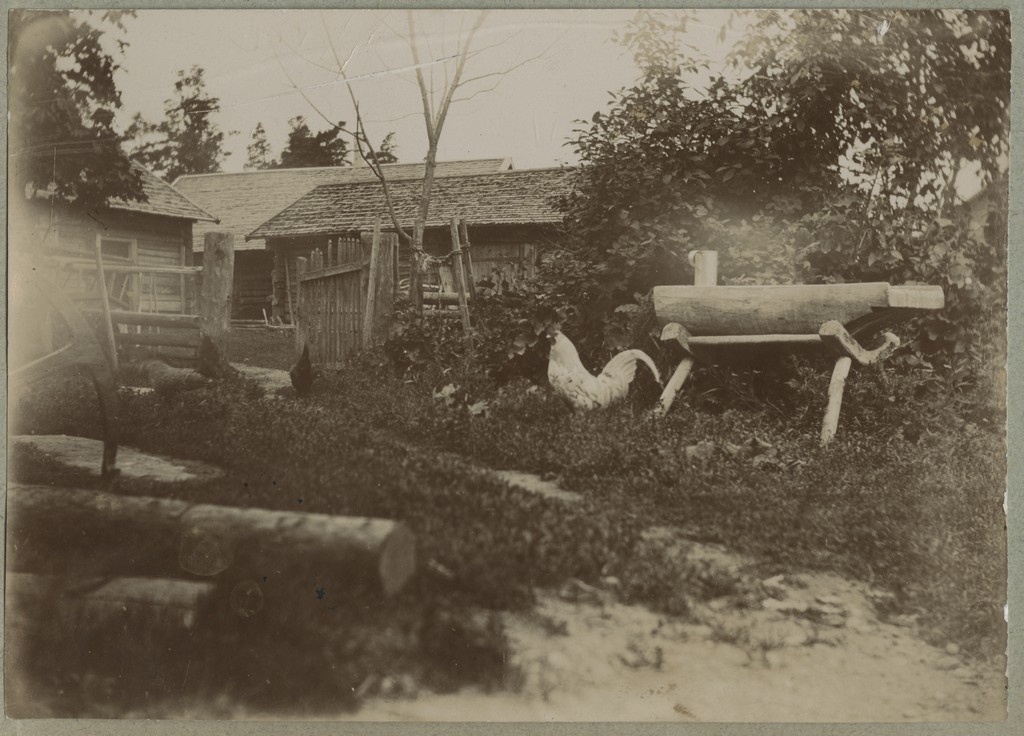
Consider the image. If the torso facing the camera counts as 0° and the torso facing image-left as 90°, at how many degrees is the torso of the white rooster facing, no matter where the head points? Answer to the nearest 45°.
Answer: approximately 90°

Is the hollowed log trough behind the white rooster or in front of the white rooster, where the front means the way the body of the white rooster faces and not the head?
behind

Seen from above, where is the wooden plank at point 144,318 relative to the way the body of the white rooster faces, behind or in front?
in front

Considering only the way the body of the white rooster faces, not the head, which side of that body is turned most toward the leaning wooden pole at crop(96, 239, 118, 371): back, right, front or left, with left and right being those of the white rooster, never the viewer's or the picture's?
front

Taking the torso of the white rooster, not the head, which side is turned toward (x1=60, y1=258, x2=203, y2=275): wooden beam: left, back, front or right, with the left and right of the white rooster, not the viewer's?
front

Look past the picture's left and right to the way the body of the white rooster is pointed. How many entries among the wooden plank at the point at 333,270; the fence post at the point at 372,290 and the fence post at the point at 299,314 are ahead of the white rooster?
3

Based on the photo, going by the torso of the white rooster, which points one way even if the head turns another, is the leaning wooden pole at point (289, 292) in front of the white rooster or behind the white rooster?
in front

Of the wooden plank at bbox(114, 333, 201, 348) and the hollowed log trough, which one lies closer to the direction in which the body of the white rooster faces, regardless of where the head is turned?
the wooden plank

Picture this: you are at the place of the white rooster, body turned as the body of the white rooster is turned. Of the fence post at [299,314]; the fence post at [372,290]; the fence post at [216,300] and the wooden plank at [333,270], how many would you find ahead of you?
4

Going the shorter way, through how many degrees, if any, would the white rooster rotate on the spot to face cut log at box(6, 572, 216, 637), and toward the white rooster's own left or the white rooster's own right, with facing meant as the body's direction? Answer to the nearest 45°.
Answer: approximately 45° to the white rooster's own left

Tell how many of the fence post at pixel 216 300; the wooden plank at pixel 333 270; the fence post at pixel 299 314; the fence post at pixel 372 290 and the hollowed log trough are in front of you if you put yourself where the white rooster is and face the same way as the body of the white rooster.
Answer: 4

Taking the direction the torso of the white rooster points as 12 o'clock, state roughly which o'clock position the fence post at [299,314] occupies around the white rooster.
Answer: The fence post is roughly at 2 o'clock from the white rooster.
